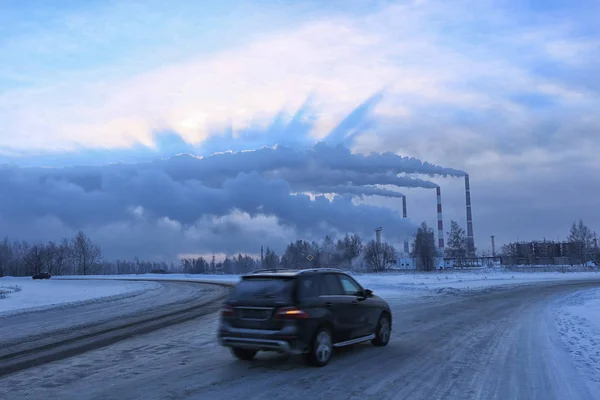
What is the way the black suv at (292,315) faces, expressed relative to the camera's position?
facing away from the viewer and to the right of the viewer
